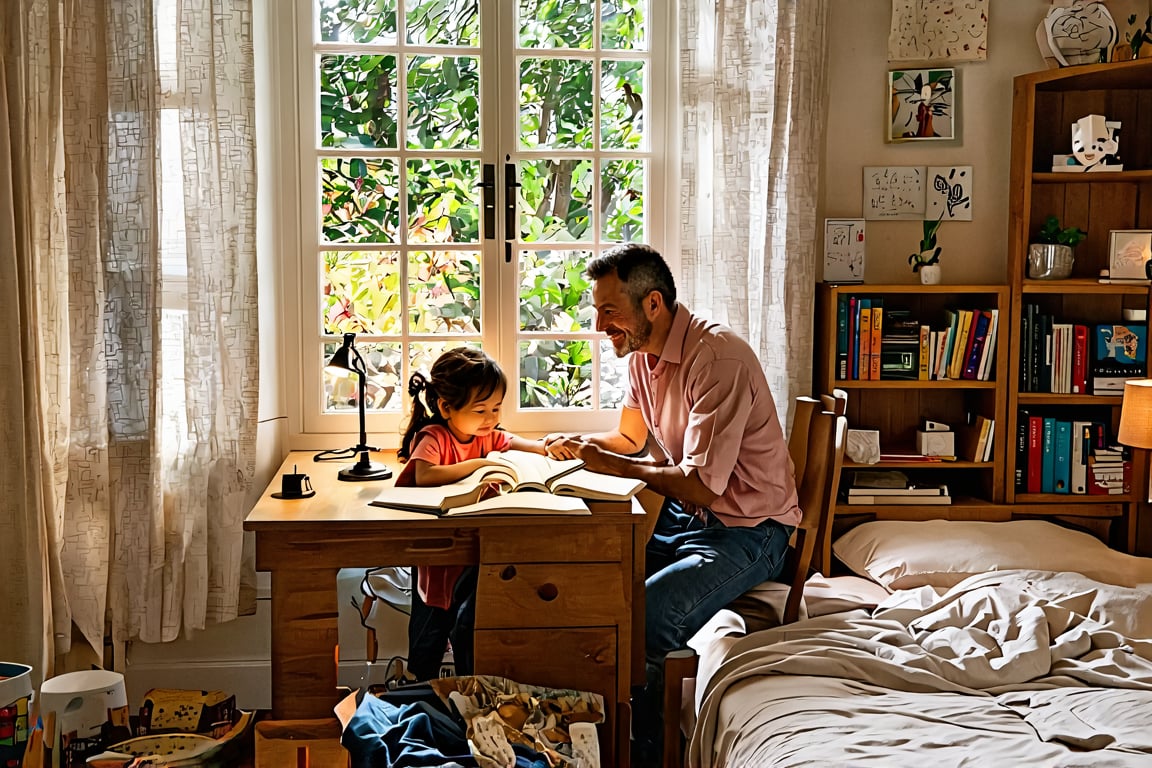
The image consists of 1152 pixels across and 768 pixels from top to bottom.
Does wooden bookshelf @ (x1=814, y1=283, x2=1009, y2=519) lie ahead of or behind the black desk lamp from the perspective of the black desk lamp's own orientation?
behind

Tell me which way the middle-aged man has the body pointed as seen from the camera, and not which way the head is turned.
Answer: to the viewer's left

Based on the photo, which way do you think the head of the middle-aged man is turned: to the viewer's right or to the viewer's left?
to the viewer's left

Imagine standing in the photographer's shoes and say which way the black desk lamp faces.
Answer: facing to the left of the viewer

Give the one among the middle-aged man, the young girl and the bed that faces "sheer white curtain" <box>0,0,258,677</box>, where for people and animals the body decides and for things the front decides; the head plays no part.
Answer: the middle-aged man

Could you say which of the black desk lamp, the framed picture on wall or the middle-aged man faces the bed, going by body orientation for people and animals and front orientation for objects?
the framed picture on wall

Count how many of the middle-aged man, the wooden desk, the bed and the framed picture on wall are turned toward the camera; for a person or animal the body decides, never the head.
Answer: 3
